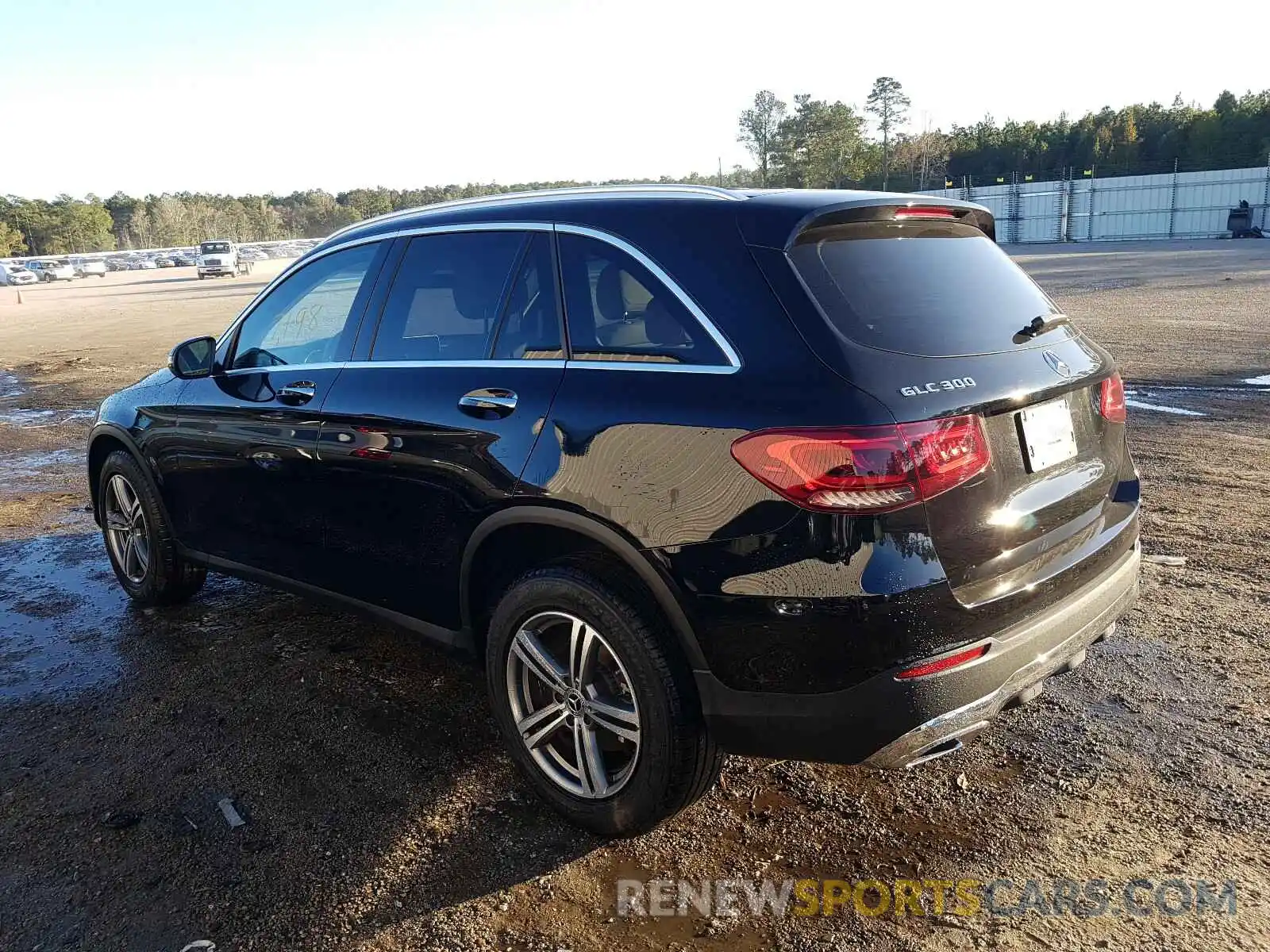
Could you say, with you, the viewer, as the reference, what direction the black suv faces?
facing away from the viewer and to the left of the viewer
